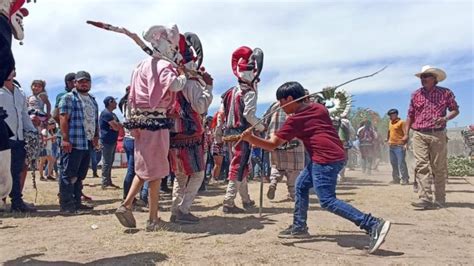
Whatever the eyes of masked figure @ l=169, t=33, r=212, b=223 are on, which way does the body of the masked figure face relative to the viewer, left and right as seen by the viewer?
facing to the right of the viewer

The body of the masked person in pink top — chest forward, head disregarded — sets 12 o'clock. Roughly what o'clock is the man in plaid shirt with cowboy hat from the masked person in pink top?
The man in plaid shirt with cowboy hat is roughly at 1 o'clock from the masked person in pink top.

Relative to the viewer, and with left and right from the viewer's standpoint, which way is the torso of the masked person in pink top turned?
facing away from the viewer and to the right of the viewer

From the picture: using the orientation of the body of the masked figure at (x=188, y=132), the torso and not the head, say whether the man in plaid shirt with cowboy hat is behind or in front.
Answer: in front

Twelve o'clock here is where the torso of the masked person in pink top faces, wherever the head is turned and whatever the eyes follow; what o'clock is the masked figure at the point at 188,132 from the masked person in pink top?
The masked figure is roughly at 12 o'clock from the masked person in pink top.

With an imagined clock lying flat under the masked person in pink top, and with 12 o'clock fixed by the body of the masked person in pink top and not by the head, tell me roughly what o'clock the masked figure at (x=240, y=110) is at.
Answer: The masked figure is roughly at 12 o'clock from the masked person in pink top.

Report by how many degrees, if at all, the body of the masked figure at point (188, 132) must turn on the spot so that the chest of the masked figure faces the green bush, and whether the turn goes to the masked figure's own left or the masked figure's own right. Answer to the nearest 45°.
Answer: approximately 45° to the masked figure's own left

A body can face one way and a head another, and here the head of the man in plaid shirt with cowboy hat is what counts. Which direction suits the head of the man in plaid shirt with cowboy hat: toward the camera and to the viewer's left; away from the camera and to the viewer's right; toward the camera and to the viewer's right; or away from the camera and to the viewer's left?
toward the camera and to the viewer's left

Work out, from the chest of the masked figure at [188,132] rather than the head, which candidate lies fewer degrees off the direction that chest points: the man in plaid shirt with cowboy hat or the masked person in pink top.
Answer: the man in plaid shirt with cowboy hat

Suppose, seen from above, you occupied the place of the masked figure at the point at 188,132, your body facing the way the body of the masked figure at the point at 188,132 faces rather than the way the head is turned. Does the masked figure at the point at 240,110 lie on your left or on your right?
on your left

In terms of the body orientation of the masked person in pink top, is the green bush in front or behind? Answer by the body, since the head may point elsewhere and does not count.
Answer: in front
